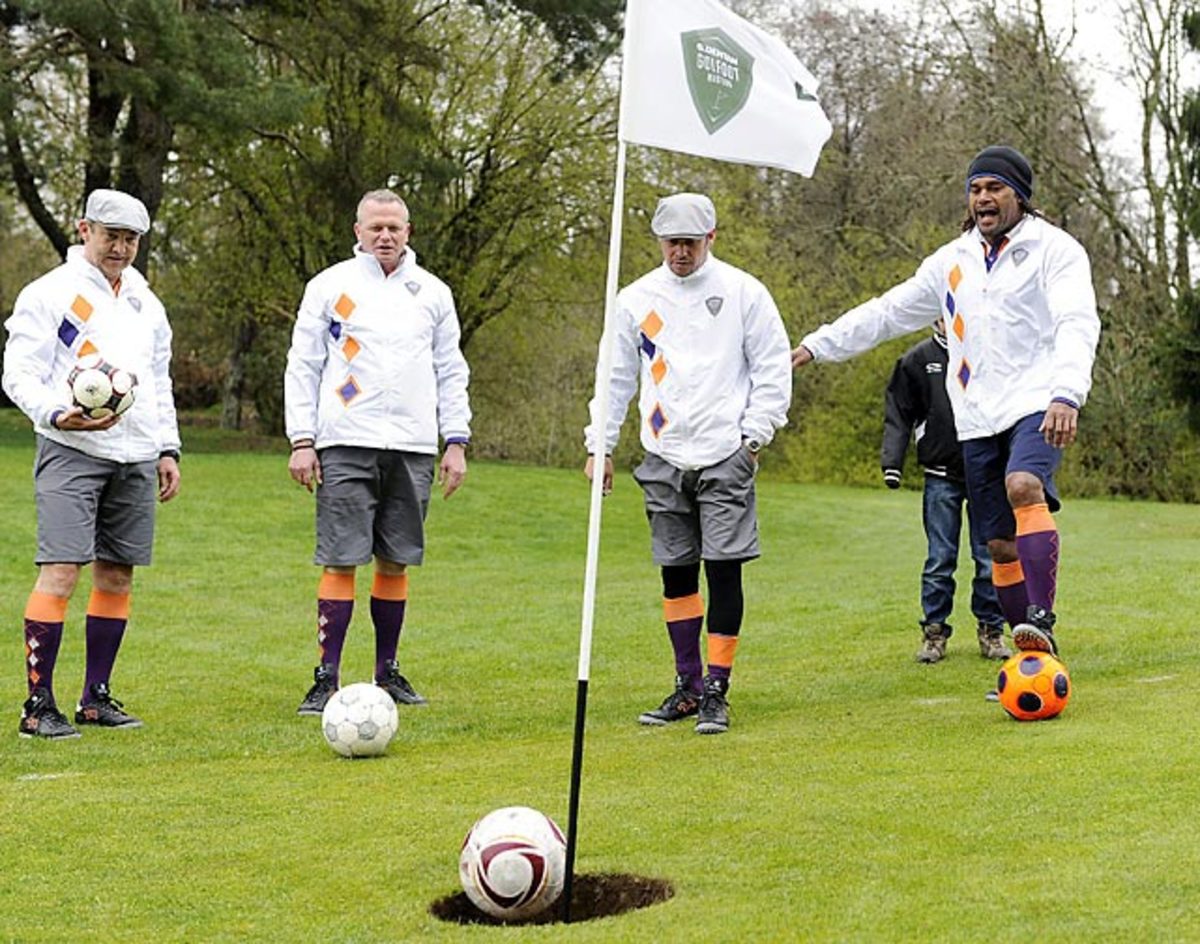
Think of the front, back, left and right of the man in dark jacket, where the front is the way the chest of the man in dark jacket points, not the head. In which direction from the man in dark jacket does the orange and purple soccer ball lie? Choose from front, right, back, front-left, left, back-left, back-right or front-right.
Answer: front

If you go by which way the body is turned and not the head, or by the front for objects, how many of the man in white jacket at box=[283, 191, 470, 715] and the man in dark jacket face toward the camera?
2

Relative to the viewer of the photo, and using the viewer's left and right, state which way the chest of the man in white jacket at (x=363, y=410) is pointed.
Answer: facing the viewer

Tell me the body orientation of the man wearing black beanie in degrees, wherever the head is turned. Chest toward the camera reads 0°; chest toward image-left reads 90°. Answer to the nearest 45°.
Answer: approximately 45°

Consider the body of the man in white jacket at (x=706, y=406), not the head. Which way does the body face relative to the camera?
toward the camera

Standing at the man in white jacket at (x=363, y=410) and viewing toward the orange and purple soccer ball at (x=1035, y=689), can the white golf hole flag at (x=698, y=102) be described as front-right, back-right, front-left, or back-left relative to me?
front-right

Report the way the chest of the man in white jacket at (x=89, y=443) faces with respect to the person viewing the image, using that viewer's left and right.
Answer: facing the viewer and to the right of the viewer

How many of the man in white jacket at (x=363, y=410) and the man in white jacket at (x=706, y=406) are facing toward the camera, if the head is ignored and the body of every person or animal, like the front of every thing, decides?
2

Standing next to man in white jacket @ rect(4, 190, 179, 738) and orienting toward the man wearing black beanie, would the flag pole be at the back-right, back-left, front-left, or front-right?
front-right
